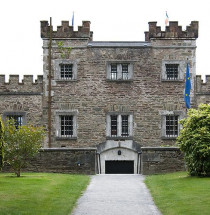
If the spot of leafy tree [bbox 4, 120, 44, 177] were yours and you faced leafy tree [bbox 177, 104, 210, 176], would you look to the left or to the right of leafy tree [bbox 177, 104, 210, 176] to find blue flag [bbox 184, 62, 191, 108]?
left

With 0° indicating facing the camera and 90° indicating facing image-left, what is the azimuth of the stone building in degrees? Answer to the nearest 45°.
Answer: approximately 0°

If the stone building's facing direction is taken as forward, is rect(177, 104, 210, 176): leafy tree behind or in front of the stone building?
in front

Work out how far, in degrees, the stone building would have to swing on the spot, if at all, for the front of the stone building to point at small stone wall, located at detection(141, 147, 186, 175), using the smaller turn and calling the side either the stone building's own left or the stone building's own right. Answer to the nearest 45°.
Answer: approximately 45° to the stone building's own left

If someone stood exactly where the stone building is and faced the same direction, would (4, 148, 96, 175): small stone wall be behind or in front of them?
in front

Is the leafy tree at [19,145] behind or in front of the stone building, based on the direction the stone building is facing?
in front
